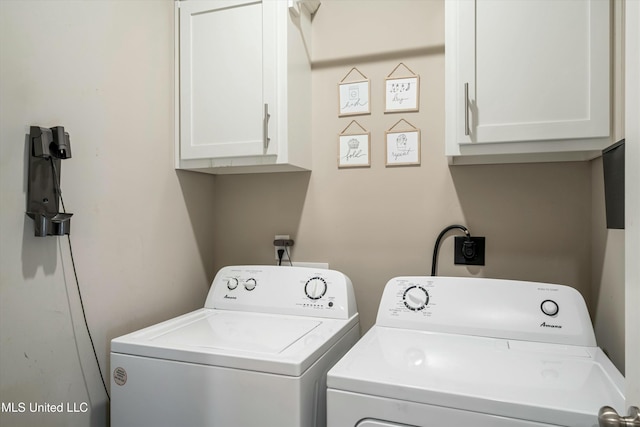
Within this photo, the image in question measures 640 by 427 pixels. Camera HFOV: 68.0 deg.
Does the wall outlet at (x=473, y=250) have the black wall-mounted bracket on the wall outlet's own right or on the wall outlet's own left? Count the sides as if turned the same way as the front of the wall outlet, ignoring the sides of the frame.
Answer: on the wall outlet's own right

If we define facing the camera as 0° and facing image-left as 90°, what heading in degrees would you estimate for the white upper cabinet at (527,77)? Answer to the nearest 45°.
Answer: approximately 0°

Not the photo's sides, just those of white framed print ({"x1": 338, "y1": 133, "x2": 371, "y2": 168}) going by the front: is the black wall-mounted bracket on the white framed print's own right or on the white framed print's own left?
on the white framed print's own right

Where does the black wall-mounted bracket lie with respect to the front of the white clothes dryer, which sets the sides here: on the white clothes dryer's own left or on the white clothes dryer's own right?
on the white clothes dryer's own right

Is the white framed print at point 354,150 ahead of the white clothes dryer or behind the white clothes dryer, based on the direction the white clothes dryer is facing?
behind
